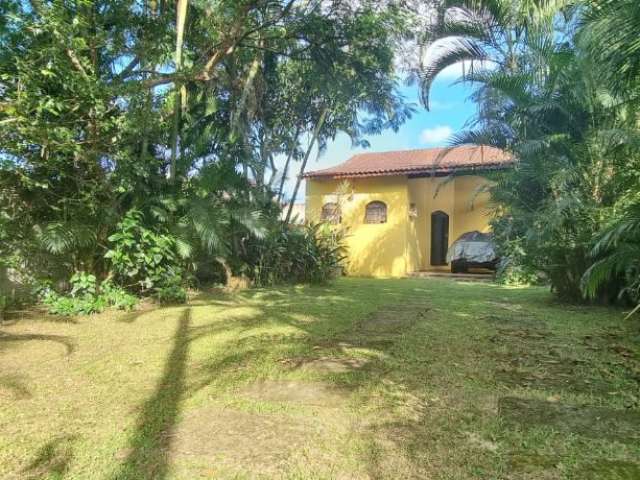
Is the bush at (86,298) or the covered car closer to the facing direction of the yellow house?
the bush

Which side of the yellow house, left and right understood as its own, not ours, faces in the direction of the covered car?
left

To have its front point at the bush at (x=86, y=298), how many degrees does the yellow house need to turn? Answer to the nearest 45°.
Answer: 0° — it already faces it

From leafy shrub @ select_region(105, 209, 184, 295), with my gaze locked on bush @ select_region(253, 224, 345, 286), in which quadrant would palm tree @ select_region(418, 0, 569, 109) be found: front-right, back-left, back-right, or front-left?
front-right

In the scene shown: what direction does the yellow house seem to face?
toward the camera

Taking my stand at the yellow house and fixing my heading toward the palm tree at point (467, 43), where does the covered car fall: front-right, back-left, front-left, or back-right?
front-left

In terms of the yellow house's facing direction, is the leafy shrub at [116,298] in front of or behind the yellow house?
in front

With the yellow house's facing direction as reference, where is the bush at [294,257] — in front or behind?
in front

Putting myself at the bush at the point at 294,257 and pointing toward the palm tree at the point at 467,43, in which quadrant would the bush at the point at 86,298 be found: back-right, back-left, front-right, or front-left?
back-right
